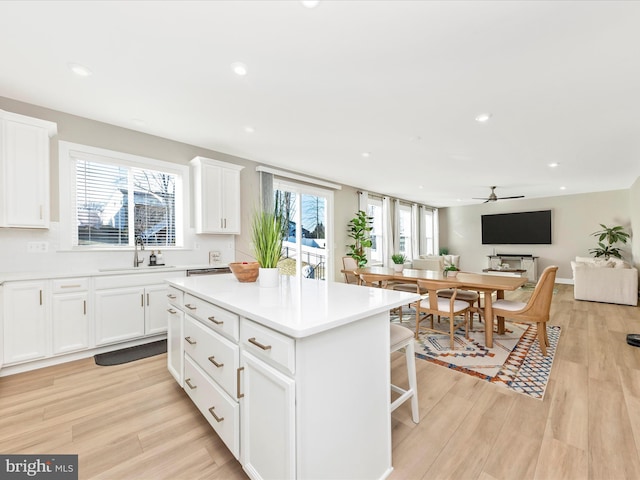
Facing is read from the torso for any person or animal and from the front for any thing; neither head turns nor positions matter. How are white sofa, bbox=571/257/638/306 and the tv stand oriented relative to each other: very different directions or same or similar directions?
very different directions

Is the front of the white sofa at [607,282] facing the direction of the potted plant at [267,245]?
no

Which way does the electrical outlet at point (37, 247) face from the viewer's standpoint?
toward the camera

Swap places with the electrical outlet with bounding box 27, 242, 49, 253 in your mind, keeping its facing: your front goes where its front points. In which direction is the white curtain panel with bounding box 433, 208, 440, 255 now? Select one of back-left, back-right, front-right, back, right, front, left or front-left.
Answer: left

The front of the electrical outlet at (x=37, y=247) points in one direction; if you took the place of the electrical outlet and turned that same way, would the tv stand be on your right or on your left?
on your left

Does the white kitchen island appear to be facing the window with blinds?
no

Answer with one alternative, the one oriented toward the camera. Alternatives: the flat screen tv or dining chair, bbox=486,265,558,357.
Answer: the flat screen tv

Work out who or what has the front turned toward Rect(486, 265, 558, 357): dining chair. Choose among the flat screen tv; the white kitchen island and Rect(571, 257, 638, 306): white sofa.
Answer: the flat screen tv

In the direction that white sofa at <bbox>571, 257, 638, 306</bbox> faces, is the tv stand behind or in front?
in front

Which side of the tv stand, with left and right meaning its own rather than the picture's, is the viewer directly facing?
front

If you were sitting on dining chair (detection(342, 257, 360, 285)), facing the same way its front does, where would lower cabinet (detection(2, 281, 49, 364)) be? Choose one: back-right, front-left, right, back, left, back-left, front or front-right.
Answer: right

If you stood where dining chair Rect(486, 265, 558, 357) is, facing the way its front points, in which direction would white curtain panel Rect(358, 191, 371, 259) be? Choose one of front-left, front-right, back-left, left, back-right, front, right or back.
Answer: front-right

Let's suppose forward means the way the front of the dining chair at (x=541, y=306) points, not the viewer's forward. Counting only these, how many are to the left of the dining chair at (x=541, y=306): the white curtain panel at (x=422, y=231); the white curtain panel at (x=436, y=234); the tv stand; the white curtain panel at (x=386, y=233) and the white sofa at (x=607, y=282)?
0
